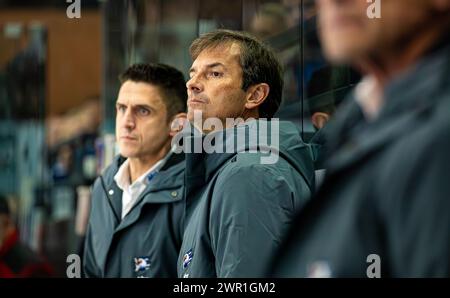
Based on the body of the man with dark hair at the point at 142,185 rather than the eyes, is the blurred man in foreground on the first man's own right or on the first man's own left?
on the first man's own left

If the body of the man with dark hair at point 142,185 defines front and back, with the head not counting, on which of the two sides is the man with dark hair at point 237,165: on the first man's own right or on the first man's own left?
on the first man's own left

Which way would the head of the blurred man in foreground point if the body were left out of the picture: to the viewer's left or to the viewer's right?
to the viewer's left

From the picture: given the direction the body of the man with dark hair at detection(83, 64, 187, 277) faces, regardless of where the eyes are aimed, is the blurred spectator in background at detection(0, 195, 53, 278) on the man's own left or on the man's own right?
on the man's own right

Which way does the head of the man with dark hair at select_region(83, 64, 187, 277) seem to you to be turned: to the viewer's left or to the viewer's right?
to the viewer's left

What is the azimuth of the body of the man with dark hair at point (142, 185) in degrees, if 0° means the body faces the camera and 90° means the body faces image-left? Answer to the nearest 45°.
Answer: approximately 45°
